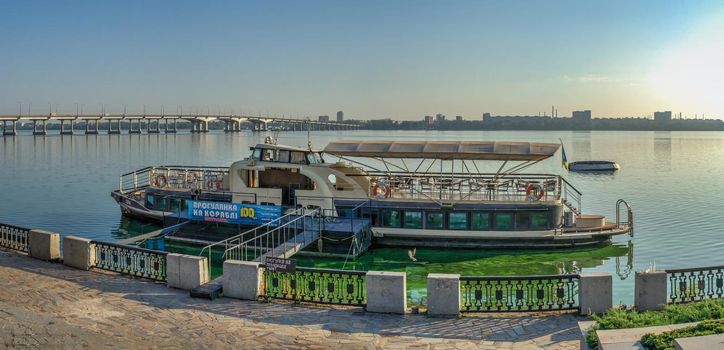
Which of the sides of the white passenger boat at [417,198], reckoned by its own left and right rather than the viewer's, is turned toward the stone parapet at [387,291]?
left

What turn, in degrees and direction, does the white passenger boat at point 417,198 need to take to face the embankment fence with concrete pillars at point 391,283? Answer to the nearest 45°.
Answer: approximately 90° to its left

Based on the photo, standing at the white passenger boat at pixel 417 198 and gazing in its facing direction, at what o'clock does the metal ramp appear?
The metal ramp is roughly at 11 o'clock from the white passenger boat.

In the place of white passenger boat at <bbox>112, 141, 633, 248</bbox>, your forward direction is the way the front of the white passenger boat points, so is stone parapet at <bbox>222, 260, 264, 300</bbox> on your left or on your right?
on your left

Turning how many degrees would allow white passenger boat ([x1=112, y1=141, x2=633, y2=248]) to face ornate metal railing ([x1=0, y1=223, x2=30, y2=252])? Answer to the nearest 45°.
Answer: approximately 45° to its left

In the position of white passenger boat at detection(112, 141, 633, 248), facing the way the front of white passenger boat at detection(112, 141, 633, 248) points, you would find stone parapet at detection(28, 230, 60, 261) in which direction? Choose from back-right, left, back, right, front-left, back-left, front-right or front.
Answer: front-left

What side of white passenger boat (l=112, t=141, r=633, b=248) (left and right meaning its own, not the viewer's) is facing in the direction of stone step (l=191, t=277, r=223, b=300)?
left

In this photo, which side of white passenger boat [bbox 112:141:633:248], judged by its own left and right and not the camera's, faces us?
left

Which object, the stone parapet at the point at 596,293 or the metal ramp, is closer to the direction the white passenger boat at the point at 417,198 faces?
the metal ramp
